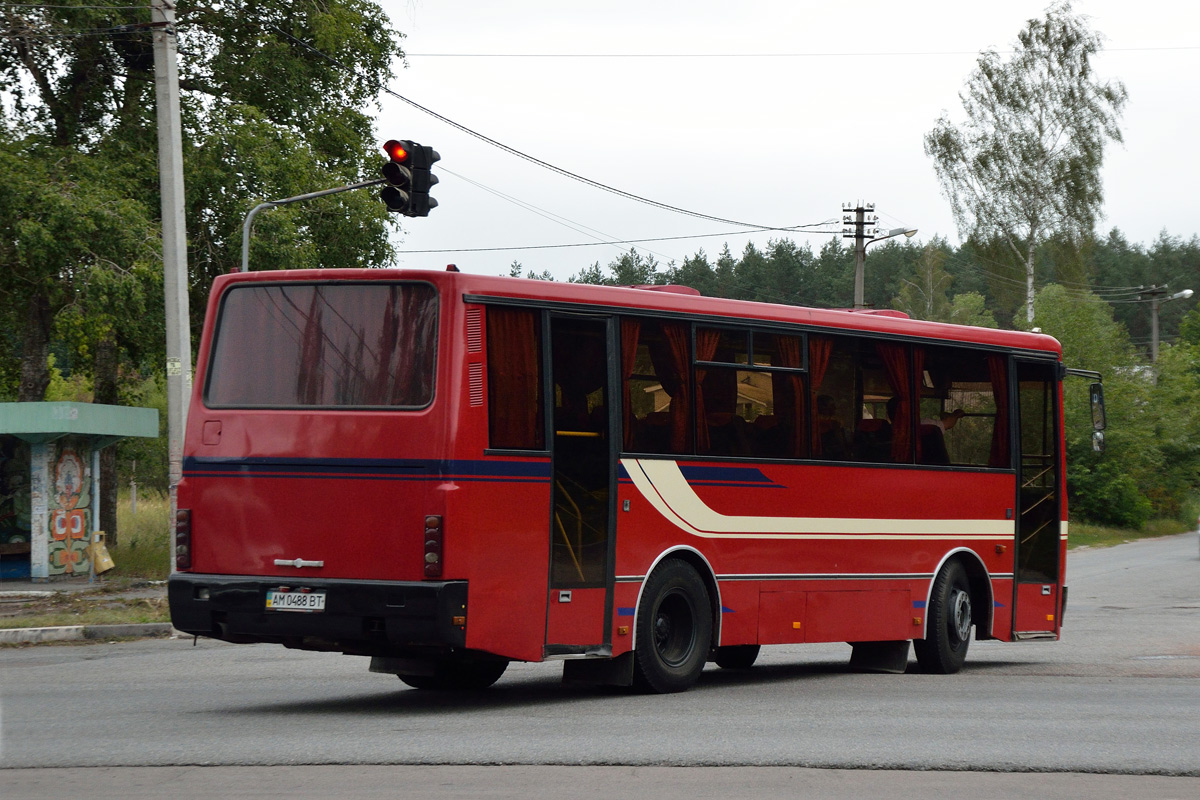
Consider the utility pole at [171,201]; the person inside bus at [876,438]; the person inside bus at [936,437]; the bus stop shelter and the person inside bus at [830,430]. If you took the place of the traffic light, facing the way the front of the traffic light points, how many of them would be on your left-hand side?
3

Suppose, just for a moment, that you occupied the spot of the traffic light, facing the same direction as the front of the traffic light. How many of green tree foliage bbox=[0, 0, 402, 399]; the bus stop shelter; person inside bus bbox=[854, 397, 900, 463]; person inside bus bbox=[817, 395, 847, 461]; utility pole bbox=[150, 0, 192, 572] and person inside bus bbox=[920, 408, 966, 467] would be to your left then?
3

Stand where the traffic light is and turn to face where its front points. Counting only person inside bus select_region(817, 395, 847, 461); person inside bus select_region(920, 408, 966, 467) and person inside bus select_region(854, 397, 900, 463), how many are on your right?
0

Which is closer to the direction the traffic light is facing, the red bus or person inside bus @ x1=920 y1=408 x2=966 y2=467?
the red bus

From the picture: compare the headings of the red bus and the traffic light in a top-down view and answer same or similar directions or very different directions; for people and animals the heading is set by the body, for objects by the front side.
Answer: very different directions

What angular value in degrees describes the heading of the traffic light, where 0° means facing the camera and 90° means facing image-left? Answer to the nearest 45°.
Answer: approximately 45°

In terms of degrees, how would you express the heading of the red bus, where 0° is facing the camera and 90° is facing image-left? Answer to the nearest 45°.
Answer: approximately 225°

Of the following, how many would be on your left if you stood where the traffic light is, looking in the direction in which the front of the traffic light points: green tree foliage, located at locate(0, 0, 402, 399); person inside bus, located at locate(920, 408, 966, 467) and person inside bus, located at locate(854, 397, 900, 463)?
2

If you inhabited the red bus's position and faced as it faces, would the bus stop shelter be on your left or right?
on your left

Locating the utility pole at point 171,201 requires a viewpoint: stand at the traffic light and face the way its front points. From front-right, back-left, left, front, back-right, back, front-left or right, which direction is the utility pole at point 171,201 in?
right

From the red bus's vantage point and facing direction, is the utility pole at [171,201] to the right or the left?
on its left

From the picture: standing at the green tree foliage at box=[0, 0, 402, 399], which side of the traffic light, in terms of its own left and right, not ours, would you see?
right

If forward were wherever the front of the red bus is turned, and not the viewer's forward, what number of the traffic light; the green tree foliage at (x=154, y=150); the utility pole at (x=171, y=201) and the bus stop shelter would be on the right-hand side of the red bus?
0

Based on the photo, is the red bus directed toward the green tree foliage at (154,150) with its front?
no
